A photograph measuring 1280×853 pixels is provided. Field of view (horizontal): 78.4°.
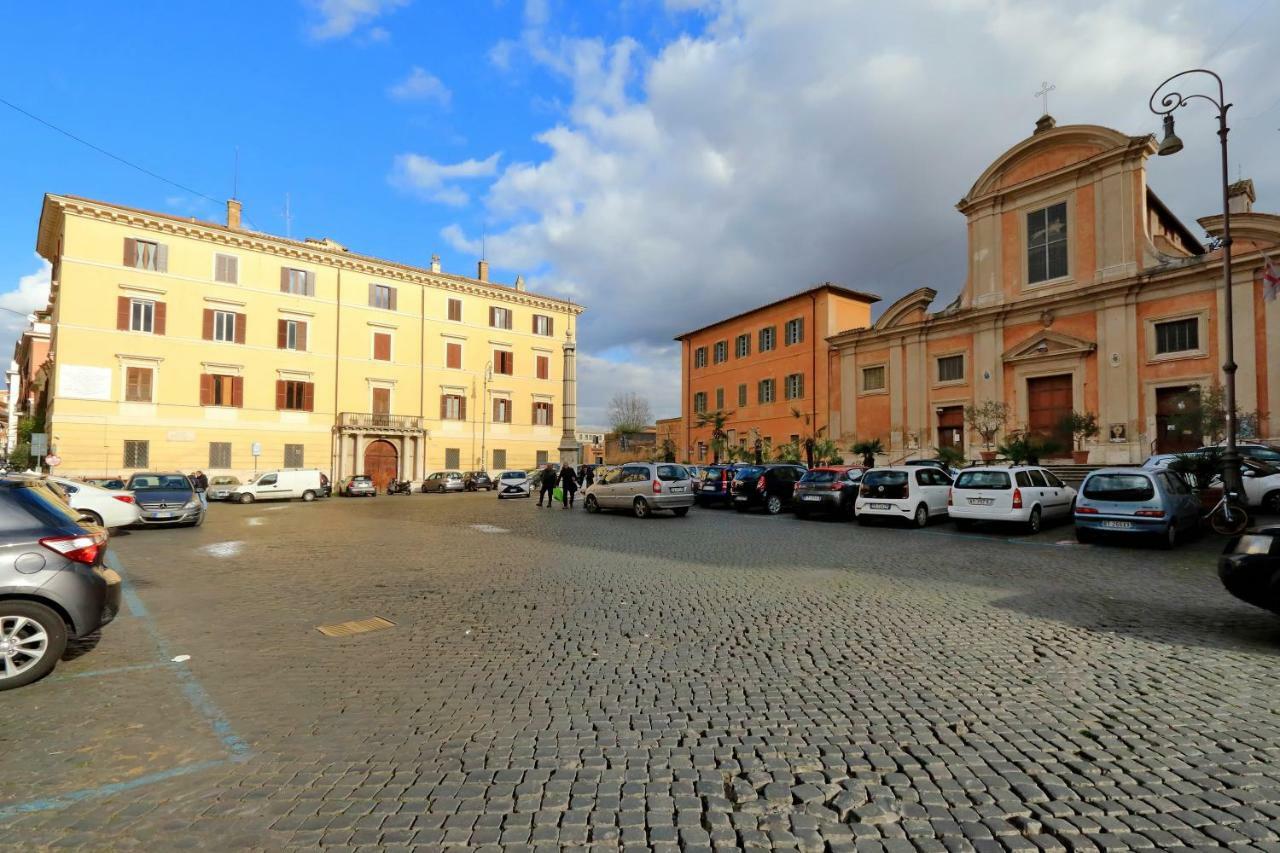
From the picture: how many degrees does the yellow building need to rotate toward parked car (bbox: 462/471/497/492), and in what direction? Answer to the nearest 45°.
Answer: approximately 45° to its left

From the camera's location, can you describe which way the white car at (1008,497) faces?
facing away from the viewer and to the right of the viewer

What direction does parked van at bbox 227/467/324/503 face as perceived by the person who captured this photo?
facing to the left of the viewer

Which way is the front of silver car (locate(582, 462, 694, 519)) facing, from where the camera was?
facing away from the viewer and to the left of the viewer

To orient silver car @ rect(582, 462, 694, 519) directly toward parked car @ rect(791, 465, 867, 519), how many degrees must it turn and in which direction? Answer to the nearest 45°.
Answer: approximately 135° to its right

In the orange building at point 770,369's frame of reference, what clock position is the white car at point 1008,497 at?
The white car is roughly at 10 o'clock from the orange building.

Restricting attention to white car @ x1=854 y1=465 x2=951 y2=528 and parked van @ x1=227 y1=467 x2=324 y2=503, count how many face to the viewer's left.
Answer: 1
